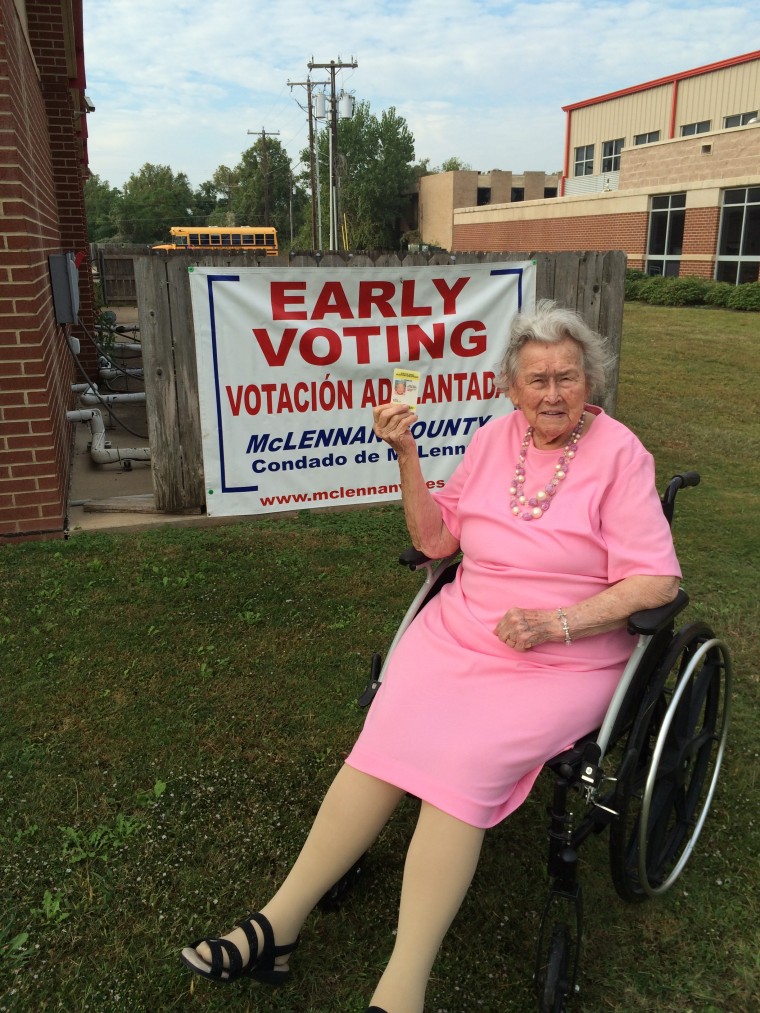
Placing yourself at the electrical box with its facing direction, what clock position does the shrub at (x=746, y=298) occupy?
The shrub is roughly at 11 o'clock from the electrical box.

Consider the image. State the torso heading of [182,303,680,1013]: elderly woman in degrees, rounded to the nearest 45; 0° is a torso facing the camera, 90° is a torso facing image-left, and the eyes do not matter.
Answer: approximately 45°

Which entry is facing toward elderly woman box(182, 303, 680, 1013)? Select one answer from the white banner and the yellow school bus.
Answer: the white banner

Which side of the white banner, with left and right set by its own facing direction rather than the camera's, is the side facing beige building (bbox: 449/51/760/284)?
back

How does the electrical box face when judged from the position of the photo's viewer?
facing to the right of the viewer

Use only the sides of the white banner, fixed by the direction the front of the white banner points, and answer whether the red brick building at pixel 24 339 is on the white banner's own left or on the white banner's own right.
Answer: on the white banner's own right

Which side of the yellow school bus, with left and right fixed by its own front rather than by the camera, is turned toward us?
left

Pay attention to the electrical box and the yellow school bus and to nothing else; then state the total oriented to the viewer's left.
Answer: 1

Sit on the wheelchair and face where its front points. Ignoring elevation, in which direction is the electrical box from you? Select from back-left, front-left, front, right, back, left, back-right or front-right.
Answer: right

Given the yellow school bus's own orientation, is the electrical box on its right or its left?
on its left

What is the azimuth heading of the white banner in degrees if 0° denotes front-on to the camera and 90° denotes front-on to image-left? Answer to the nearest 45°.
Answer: approximately 0°

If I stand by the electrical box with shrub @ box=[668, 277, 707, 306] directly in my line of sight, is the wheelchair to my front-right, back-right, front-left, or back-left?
back-right

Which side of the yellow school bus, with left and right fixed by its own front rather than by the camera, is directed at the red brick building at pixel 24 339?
left

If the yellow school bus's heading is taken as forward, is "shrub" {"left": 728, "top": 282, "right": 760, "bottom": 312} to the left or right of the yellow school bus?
on its left
